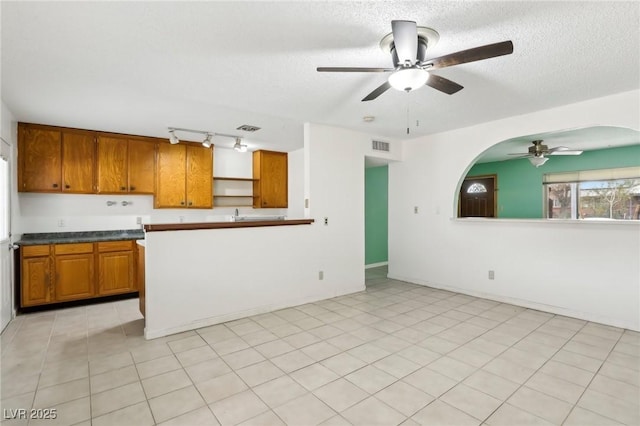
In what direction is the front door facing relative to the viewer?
toward the camera

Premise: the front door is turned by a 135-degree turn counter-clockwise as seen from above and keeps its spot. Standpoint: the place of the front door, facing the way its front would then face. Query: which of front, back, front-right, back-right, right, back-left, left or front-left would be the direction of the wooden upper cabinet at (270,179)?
back

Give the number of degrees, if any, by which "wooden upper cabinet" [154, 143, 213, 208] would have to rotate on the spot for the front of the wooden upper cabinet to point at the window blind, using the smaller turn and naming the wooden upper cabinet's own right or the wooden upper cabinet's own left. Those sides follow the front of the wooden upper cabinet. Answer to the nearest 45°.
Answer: approximately 90° to the wooden upper cabinet's own left

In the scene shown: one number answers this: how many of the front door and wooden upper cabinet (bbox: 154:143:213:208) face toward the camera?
2

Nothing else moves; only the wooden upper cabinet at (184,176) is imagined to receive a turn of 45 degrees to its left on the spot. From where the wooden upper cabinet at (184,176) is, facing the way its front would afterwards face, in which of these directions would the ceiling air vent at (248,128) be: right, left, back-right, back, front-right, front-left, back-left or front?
front

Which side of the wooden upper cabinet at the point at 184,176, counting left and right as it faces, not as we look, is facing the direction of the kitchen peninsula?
front

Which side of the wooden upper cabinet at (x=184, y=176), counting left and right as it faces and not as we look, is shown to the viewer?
front

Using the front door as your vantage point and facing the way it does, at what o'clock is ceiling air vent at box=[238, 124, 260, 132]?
The ceiling air vent is roughly at 1 o'clock from the front door.

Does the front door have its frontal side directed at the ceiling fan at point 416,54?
yes

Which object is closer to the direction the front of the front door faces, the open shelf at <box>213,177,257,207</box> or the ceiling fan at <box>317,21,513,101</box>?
the ceiling fan

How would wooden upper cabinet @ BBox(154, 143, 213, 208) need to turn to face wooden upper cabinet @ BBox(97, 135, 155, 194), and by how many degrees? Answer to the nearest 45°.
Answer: approximately 90° to its right

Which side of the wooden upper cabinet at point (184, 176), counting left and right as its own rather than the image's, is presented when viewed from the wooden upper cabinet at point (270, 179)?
left

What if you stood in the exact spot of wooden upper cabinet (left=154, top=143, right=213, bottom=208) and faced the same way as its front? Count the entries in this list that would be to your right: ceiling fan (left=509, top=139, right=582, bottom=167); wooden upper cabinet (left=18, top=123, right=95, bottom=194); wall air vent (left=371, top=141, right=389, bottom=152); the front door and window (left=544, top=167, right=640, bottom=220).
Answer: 1

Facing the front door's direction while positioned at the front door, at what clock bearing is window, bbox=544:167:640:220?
The window is roughly at 10 o'clock from the front door.

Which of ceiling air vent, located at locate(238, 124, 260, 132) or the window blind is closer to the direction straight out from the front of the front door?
the ceiling air vent

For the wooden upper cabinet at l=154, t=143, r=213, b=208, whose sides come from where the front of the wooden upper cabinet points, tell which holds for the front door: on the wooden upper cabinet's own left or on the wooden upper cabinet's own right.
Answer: on the wooden upper cabinet's own left

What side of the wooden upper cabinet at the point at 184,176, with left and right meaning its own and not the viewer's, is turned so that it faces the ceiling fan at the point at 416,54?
front
